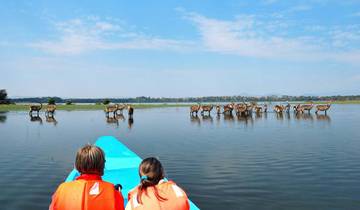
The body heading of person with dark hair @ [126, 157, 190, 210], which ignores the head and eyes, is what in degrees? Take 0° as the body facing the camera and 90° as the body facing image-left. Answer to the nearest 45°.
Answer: approximately 180°

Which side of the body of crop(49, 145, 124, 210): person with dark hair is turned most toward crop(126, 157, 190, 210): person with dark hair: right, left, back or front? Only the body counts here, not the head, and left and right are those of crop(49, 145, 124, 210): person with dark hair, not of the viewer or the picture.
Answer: right

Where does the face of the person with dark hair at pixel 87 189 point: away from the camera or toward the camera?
away from the camera

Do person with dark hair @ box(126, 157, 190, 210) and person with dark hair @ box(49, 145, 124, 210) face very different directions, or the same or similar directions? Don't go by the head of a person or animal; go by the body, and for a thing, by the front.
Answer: same or similar directions

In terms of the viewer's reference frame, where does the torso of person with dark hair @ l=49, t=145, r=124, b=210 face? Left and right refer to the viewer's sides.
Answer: facing away from the viewer

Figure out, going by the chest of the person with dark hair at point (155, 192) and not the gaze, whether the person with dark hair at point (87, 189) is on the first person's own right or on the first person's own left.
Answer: on the first person's own left

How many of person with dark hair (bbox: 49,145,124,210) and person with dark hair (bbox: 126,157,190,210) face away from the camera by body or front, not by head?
2

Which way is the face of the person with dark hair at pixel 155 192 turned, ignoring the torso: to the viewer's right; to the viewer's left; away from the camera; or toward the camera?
away from the camera
